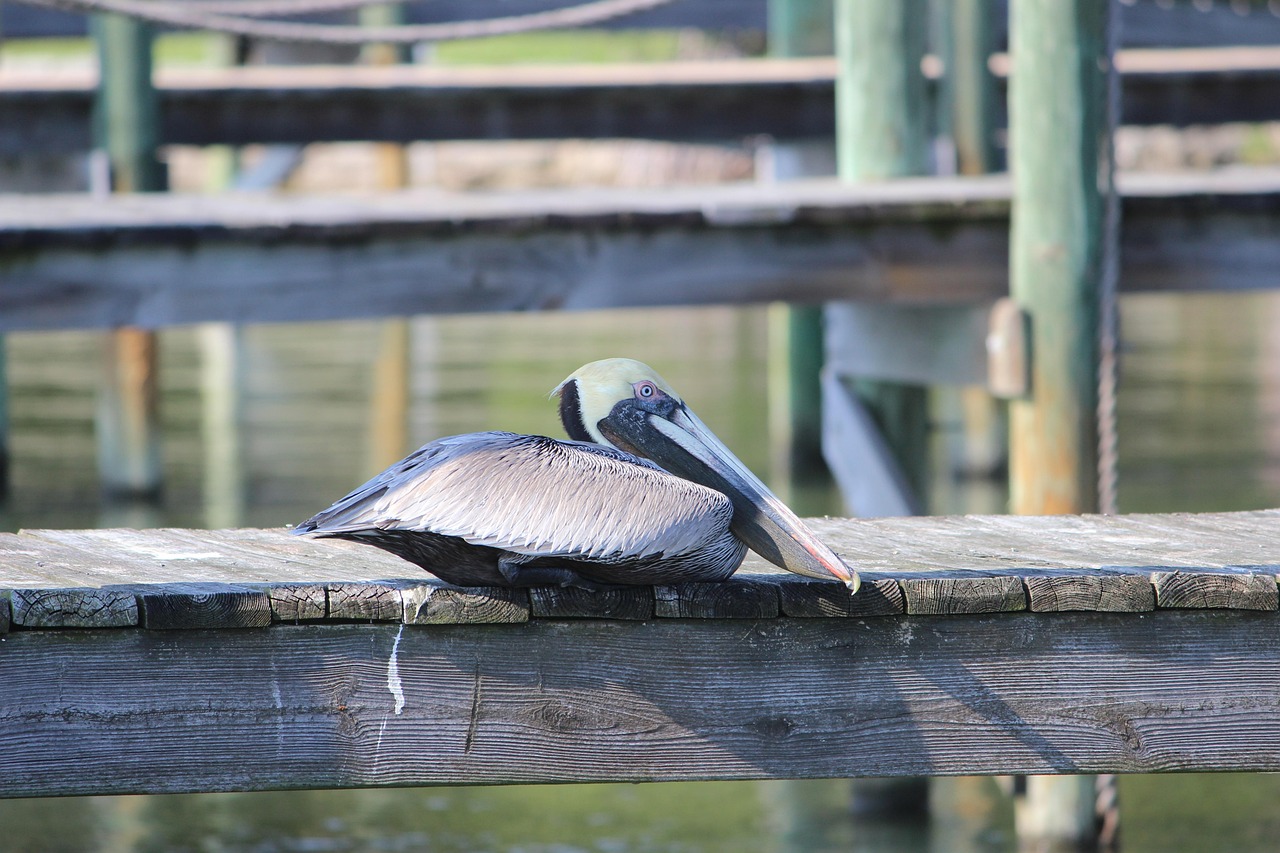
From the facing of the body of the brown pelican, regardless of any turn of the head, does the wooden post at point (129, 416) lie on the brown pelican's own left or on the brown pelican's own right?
on the brown pelican's own left

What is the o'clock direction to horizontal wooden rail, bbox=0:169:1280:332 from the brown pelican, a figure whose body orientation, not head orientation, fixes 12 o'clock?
The horizontal wooden rail is roughly at 9 o'clock from the brown pelican.

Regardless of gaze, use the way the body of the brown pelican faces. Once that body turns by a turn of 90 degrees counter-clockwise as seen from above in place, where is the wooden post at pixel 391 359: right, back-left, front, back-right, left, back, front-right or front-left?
front

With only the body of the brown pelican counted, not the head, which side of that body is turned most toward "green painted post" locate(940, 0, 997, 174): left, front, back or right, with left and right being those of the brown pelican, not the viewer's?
left

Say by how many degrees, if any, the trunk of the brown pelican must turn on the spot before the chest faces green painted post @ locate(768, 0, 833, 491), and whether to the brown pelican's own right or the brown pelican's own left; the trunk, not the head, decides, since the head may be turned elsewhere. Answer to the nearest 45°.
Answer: approximately 90° to the brown pelican's own left

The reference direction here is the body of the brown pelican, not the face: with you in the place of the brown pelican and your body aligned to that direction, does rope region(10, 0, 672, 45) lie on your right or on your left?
on your left

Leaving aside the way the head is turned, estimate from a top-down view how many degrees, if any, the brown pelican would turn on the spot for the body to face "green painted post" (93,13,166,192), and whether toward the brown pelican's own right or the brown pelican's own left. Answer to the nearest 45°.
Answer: approximately 90° to the brown pelican's own left

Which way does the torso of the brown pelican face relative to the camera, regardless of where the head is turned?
to the viewer's right

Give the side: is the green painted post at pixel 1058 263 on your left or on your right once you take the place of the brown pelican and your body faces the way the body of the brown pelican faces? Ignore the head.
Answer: on your left

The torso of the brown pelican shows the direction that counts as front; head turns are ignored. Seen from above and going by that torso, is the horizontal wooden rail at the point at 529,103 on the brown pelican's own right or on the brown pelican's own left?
on the brown pelican's own left
